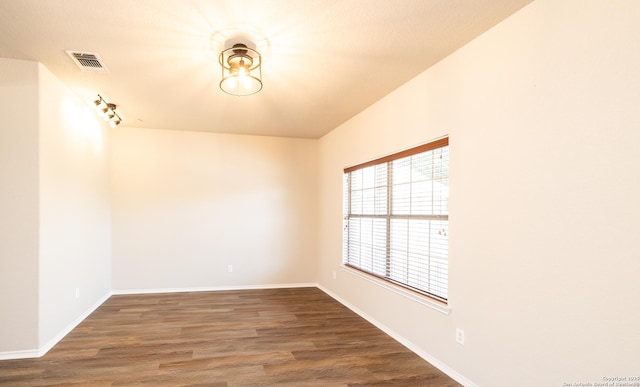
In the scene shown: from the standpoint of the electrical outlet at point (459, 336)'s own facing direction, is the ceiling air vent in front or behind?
in front

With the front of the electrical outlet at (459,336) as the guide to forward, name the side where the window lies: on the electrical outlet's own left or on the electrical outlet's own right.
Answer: on the electrical outlet's own right

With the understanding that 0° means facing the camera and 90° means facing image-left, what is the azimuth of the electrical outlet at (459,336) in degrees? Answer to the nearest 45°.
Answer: approximately 45°

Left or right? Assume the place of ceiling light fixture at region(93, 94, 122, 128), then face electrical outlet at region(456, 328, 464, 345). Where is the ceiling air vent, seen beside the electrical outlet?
right

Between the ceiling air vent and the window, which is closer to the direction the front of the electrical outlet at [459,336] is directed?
the ceiling air vent

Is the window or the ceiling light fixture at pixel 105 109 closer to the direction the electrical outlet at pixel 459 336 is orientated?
the ceiling light fixture

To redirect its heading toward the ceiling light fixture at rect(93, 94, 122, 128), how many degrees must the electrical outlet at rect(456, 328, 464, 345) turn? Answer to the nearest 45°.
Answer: approximately 45° to its right
